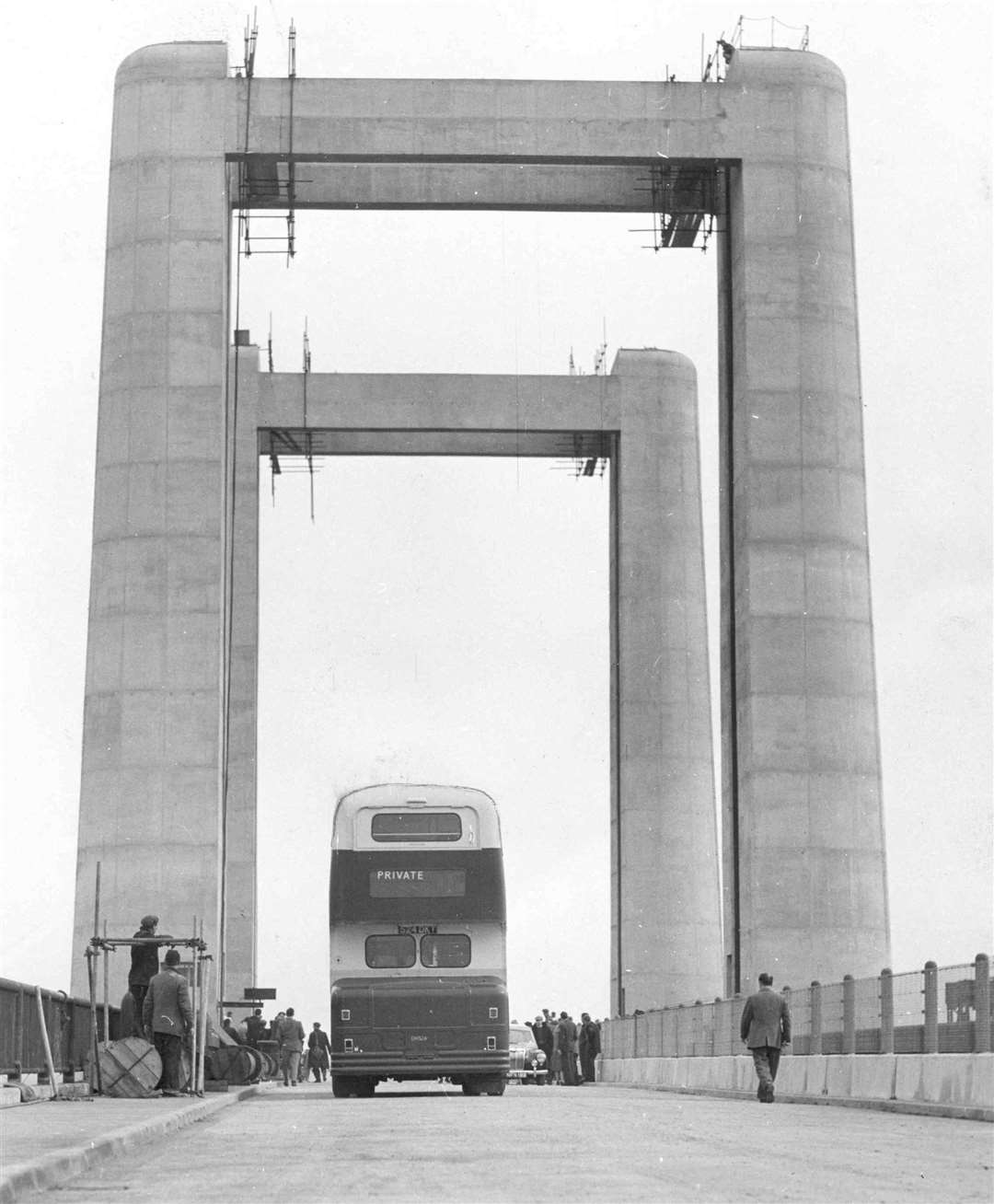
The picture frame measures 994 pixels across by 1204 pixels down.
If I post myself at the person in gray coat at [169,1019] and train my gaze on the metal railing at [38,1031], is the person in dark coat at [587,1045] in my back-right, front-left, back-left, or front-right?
back-right

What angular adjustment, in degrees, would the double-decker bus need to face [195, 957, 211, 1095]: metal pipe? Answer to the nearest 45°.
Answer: approximately 135° to its left

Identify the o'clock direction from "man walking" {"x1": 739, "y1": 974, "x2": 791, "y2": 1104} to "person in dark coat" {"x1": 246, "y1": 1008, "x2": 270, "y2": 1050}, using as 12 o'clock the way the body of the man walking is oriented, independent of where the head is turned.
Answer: The person in dark coat is roughly at 11 o'clock from the man walking.

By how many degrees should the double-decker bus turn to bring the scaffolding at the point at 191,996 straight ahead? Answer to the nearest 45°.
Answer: approximately 135° to its left

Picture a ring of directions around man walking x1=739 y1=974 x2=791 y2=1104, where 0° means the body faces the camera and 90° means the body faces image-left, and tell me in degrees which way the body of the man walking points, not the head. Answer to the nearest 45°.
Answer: approximately 180°

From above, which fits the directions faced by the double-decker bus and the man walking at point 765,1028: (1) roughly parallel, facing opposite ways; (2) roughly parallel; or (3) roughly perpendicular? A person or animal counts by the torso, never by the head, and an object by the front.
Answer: roughly parallel

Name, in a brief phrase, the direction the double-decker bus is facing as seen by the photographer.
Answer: facing away from the viewer

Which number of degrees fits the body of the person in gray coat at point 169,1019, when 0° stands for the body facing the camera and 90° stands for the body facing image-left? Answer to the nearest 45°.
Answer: approximately 180°

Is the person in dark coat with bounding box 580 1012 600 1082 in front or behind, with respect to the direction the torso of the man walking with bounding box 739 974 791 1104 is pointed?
in front

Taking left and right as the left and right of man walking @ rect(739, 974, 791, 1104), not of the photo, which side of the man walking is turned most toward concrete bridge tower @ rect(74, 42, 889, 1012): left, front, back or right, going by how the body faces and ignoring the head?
front

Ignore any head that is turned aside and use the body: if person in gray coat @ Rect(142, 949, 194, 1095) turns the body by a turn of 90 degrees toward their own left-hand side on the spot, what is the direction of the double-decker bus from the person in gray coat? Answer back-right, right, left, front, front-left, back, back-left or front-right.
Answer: back-right

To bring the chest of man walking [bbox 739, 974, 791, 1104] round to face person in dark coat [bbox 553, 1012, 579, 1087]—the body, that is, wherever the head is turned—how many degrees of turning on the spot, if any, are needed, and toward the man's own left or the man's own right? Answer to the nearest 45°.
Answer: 0° — they already face them
